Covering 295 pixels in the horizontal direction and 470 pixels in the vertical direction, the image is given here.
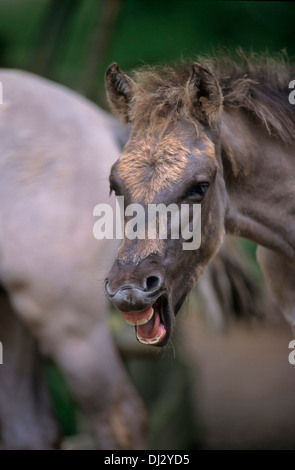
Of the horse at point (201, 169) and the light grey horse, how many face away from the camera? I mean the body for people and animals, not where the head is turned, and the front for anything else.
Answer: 0

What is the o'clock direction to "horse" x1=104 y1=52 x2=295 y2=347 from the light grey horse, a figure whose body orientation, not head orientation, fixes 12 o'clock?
The horse is roughly at 8 o'clock from the light grey horse.

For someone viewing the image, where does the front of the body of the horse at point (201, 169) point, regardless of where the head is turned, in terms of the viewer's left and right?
facing the viewer and to the left of the viewer

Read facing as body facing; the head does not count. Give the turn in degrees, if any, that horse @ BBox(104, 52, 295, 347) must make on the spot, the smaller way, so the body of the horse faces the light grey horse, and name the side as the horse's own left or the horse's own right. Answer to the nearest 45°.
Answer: approximately 90° to the horse's own right

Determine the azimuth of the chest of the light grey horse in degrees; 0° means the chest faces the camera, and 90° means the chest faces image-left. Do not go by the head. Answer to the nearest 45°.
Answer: approximately 90°
